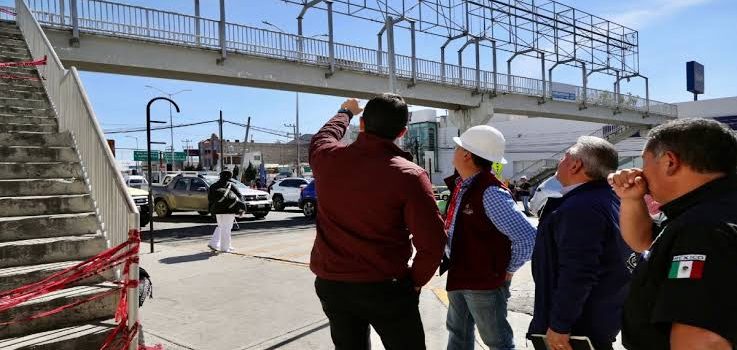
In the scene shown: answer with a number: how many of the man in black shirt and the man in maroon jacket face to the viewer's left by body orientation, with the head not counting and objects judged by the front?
1

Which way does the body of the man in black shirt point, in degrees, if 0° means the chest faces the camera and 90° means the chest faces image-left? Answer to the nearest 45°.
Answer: approximately 90°

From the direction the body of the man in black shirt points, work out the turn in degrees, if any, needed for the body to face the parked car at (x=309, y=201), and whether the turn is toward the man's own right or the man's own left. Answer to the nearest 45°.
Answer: approximately 45° to the man's own right

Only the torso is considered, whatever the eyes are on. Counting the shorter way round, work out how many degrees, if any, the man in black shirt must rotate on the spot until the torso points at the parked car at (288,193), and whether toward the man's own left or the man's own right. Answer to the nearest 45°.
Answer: approximately 45° to the man's own right

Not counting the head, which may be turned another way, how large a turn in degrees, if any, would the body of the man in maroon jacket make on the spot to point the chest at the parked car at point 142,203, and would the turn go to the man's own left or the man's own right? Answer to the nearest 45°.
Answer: approximately 45° to the man's own left

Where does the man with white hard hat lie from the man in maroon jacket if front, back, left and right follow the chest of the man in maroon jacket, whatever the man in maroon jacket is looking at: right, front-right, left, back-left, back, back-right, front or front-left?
front-right

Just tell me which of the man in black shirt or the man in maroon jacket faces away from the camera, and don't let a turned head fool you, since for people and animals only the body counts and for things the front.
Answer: the man in maroon jacket

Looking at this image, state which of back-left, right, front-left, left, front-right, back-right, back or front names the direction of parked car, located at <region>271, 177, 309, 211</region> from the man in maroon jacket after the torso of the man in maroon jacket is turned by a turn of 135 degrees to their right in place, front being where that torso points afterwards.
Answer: back-left

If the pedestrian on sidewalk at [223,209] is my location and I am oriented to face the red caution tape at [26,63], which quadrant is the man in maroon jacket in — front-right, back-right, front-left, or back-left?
front-left

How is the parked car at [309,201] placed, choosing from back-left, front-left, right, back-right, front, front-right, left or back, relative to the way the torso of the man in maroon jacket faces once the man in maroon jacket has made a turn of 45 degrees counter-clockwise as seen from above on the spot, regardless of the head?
front-right

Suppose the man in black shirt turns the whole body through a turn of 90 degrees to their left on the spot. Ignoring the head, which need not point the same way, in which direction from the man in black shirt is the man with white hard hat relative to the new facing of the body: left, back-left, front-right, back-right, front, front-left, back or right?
back-right

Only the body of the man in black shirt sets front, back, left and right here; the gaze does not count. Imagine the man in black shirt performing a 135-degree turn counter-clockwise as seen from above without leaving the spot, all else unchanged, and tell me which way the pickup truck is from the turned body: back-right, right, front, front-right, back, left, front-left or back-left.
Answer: back

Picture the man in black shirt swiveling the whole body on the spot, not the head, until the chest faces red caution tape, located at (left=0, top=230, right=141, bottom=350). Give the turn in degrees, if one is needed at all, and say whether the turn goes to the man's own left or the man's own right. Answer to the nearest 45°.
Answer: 0° — they already face it

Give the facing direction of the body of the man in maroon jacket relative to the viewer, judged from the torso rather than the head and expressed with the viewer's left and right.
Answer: facing away from the viewer

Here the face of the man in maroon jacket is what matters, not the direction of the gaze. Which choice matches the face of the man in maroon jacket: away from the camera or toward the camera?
away from the camera

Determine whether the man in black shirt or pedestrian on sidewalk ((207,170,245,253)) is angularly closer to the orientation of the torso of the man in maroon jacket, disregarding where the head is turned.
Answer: the pedestrian on sidewalk
